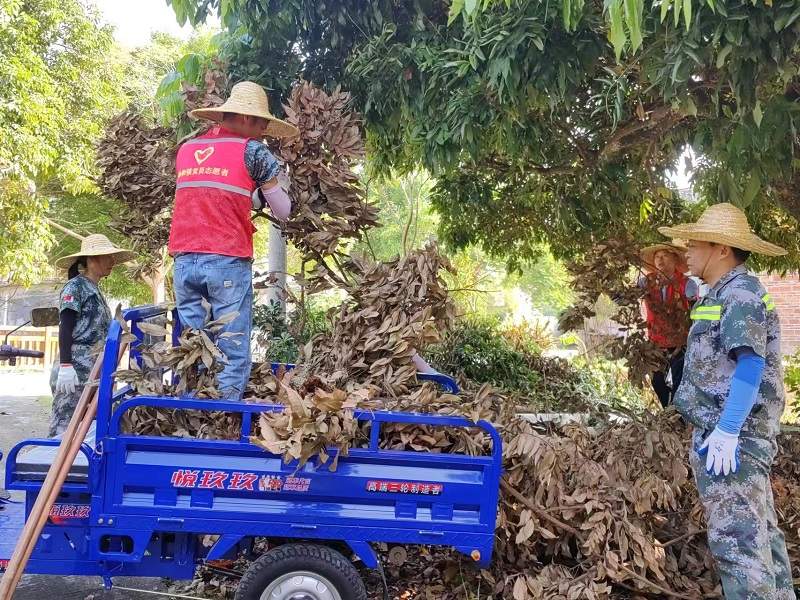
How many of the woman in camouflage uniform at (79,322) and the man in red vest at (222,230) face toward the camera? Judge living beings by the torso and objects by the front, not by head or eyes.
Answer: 0

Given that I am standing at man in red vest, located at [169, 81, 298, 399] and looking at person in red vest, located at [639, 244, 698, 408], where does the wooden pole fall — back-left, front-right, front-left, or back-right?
back-right

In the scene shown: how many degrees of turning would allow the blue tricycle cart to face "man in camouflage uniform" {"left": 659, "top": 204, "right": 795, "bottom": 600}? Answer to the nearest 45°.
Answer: approximately 180°

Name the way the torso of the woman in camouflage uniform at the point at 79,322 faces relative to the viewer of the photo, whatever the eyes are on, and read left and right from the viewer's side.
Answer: facing to the right of the viewer

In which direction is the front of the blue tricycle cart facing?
to the viewer's left

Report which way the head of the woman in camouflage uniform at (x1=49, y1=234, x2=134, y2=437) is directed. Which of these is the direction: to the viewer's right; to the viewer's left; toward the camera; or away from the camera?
to the viewer's right

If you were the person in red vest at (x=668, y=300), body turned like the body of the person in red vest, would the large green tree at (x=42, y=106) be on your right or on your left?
on your right

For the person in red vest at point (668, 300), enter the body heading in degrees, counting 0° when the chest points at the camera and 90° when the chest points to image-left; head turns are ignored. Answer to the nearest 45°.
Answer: approximately 0°

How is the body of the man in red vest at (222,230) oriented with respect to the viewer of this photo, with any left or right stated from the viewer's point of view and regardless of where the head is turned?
facing away from the viewer and to the right of the viewer

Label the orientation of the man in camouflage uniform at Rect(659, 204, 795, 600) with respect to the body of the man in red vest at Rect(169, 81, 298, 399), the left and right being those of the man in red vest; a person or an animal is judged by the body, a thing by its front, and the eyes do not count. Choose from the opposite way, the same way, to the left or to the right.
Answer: to the left

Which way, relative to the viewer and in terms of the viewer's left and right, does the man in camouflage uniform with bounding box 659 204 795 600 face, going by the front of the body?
facing to the left of the viewer

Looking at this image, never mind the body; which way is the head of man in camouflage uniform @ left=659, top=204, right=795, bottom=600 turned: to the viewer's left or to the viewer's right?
to the viewer's left

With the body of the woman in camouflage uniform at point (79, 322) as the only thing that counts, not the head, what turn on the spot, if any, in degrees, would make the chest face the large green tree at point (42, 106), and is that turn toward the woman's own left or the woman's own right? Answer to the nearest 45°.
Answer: approximately 90° to the woman's own left

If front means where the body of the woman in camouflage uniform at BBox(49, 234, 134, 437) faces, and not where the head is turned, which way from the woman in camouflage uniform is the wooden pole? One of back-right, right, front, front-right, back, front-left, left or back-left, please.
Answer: right
